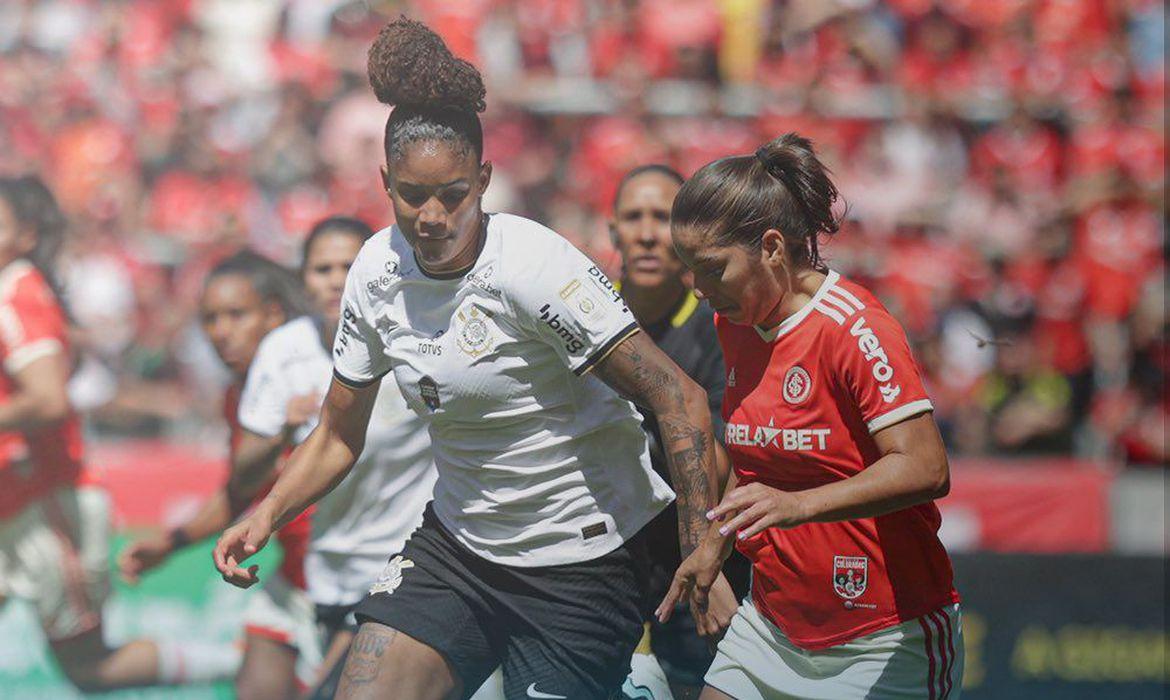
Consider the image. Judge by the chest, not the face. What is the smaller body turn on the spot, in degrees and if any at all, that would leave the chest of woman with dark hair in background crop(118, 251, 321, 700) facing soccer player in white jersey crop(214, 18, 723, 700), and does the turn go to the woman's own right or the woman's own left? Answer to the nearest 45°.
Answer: approximately 45° to the woman's own left

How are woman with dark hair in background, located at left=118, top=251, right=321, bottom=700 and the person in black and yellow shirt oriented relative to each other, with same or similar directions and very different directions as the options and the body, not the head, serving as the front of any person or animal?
same or similar directions

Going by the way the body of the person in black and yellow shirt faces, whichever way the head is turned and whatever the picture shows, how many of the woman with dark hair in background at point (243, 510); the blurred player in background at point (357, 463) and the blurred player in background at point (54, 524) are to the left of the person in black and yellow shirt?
0

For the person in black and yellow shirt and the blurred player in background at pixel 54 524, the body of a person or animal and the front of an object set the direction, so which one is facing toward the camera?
the person in black and yellow shirt

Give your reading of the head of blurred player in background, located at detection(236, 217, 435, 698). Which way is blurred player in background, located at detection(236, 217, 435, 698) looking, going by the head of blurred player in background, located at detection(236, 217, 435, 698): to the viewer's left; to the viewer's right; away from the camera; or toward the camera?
toward the camera

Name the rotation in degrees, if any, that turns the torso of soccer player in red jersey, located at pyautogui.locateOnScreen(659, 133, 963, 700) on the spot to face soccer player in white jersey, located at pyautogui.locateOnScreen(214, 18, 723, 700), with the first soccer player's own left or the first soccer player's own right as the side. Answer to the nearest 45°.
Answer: approximately 45° to the first soccer player's own right

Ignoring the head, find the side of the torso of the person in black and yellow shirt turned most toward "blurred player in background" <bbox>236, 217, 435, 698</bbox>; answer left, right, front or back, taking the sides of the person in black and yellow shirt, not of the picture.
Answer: right

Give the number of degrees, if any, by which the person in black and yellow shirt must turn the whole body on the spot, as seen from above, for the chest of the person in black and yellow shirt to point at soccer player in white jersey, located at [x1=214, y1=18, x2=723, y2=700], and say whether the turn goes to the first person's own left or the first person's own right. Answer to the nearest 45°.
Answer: approximately 45° to the first person's own right

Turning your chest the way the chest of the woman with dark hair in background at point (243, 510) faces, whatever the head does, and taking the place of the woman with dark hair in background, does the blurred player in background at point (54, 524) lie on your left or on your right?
on your right

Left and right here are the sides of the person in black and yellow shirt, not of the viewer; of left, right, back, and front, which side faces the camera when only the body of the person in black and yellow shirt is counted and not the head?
front

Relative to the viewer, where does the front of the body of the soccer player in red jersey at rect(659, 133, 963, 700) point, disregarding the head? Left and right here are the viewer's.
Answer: facing the viewer and to the left of the viewer

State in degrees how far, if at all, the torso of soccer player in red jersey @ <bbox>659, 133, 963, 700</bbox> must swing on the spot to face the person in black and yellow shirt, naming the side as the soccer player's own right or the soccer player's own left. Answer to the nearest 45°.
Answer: approximately 90° to the soccer player's own right
